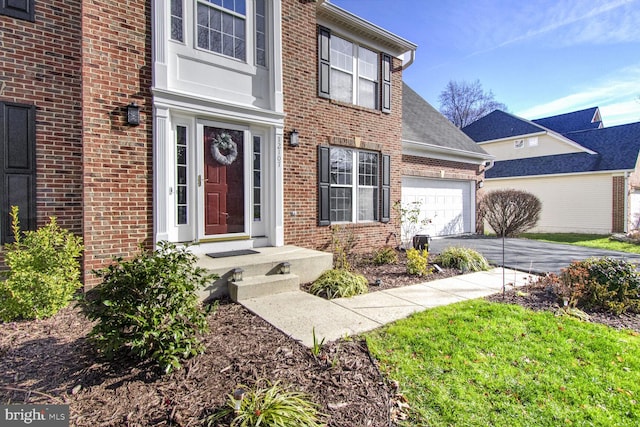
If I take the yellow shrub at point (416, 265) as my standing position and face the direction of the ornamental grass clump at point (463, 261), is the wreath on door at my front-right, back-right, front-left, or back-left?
back-left

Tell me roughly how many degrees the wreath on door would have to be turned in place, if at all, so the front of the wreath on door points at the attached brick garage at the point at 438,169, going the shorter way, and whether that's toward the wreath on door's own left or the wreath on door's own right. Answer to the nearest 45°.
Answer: approximately 135° to the wreath on door's own left

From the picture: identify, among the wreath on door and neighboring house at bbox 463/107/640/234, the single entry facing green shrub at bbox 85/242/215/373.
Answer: the wreath on door

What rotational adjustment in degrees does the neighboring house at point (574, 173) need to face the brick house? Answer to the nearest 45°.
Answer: approximately 90° to its right

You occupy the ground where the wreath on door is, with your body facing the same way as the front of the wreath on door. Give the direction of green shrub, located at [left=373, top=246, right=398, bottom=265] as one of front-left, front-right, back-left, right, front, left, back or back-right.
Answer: left

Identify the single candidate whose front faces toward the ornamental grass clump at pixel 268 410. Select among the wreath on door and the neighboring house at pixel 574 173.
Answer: the wreath on door

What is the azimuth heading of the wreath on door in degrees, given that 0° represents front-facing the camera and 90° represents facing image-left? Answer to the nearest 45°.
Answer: approximately 0°
